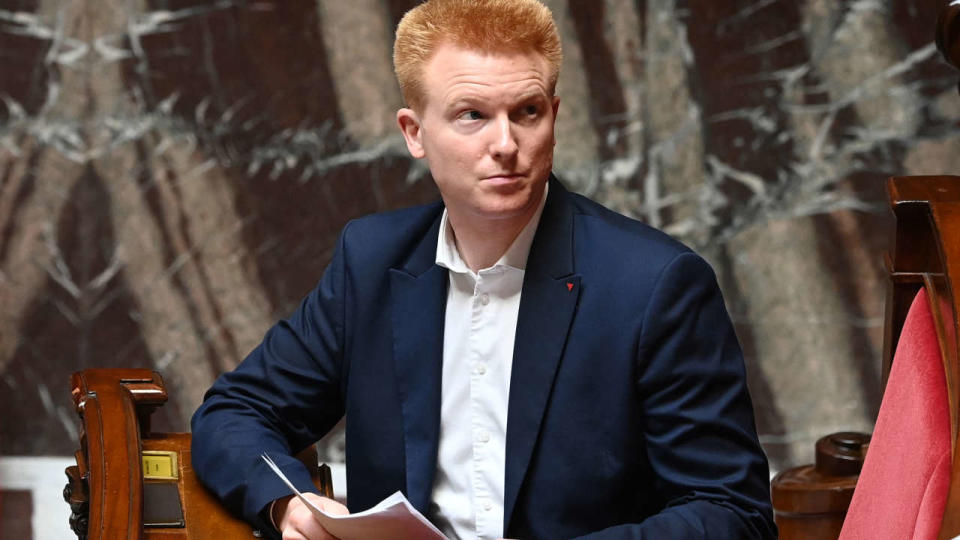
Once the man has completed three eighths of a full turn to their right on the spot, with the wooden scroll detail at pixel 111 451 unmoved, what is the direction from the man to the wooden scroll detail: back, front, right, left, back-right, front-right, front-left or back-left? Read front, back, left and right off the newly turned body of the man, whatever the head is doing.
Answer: left

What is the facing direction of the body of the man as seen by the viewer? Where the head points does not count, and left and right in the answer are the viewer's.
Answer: facing the viewer and to the left of the viewer

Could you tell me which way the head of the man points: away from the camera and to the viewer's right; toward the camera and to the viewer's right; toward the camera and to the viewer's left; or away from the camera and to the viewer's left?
toward the camera and to the viewer's right
